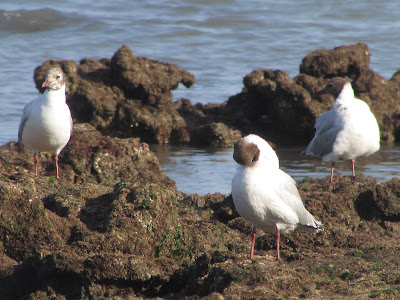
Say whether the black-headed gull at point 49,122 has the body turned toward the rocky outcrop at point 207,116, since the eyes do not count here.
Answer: no

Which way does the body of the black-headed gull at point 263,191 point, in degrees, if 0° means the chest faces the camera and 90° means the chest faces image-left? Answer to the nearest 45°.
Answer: approximately 45°

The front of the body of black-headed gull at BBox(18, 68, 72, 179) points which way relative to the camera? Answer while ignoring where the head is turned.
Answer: toward the camera

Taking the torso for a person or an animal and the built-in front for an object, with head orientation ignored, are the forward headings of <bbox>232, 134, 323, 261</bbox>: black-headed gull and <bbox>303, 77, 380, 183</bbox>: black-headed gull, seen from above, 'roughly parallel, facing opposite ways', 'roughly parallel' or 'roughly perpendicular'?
roughly perpendicular

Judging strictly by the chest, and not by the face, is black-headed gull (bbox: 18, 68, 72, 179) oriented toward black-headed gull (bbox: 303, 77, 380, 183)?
no

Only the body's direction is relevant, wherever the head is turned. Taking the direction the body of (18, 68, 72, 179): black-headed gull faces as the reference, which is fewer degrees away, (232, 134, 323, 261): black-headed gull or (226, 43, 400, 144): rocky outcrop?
the black-headed gull
